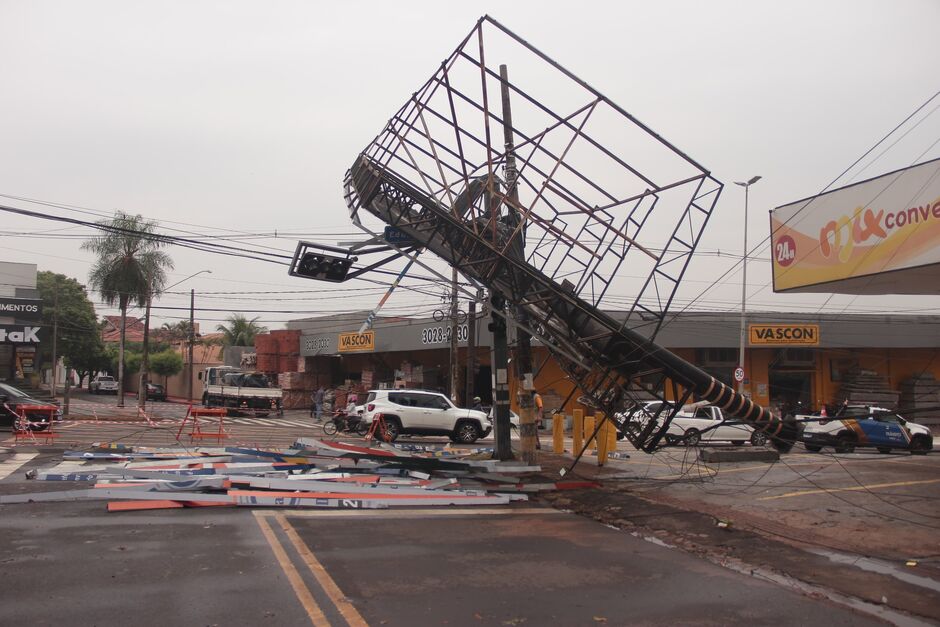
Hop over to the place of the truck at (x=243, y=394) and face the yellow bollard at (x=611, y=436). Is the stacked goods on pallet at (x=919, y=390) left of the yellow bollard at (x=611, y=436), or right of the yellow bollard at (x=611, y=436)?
left

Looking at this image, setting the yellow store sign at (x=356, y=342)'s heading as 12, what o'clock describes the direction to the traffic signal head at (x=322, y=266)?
The traffic signal head is roughly at 12 o'clock from the yellow store sign.

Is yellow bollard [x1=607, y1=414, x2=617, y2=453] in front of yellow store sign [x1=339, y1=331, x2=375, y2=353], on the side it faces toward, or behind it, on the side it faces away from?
in front

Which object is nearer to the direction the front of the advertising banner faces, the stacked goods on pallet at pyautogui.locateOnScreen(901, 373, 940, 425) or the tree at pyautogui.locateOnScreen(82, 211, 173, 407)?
the tree

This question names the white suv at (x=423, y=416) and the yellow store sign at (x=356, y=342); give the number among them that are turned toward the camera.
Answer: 1

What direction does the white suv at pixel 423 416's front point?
to the viewer's right

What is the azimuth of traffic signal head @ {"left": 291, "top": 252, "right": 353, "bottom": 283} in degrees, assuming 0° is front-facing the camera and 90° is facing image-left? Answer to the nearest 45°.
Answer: approximately 0°

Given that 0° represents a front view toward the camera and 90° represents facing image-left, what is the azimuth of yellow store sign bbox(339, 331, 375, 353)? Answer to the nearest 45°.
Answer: approximately 0°
